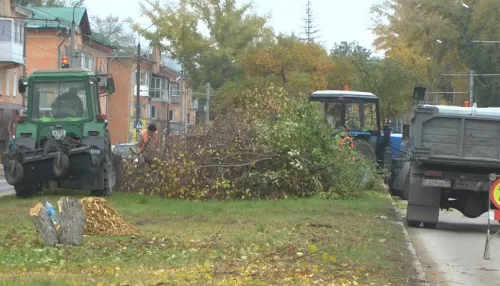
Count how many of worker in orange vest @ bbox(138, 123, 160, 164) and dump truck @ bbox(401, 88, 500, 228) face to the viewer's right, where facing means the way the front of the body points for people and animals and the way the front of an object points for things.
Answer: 0

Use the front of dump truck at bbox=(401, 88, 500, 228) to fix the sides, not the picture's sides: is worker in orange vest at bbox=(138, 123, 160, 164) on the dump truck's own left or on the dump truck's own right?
on the dump truck's own left

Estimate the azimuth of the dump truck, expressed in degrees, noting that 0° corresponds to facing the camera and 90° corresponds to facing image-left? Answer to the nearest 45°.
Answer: approximately 180°
